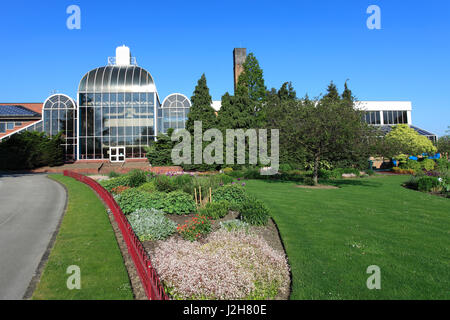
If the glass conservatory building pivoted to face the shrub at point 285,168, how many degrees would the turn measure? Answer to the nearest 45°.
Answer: approximately 45° to its left

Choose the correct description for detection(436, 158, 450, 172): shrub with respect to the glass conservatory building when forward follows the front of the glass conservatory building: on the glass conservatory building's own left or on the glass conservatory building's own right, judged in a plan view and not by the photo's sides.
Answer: on the glass conservatory building's own left

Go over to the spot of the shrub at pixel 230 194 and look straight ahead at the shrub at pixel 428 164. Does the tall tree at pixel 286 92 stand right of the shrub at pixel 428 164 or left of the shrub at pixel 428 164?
left

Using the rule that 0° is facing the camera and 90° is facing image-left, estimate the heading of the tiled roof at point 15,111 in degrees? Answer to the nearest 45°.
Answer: approximately 0°

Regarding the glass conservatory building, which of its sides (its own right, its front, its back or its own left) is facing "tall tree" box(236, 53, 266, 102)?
left

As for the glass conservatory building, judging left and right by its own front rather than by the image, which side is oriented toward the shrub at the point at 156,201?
front
